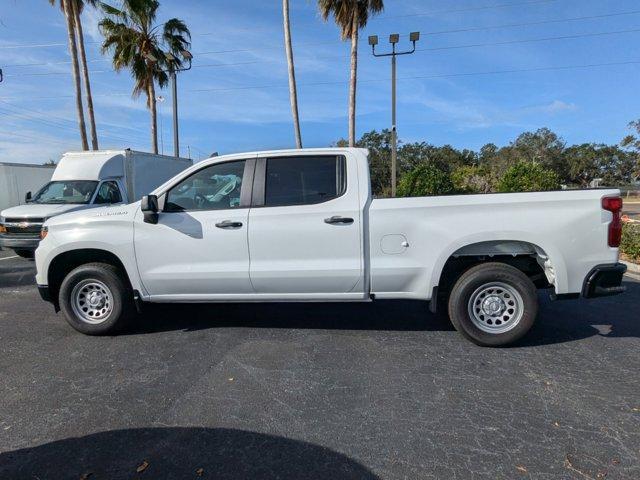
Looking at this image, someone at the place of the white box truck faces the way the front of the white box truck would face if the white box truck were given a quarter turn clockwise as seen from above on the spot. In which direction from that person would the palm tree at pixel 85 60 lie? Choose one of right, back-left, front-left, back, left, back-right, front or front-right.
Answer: front-right

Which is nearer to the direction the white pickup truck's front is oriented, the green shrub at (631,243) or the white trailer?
the white trailer

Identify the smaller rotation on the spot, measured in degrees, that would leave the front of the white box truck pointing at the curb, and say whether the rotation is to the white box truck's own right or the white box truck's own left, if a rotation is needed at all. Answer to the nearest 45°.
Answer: approximately 90° to the white box truck's own left

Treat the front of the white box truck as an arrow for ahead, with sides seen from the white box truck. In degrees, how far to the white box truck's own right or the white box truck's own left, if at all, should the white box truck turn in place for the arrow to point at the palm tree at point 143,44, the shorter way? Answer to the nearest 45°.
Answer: approximately 135° to the white box truck's own right

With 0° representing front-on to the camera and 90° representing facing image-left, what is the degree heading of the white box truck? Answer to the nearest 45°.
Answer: approximately 45°

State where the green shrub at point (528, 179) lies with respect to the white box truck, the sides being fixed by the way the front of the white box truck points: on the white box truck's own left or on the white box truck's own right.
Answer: on the white box truck's own left

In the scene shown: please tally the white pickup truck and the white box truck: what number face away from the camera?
0

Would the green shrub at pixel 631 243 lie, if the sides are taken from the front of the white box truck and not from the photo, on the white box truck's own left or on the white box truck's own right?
on the white box truck's own left

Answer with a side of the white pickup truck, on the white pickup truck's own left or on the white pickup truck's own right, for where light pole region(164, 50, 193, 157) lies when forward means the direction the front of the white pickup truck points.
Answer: on the white pickup truck's own right

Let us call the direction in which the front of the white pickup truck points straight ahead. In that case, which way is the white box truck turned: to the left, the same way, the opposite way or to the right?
to the left

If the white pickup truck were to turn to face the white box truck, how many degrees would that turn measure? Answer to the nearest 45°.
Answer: approximately 45° to its right

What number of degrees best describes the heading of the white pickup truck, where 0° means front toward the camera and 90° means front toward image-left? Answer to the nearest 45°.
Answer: approximately 90°
